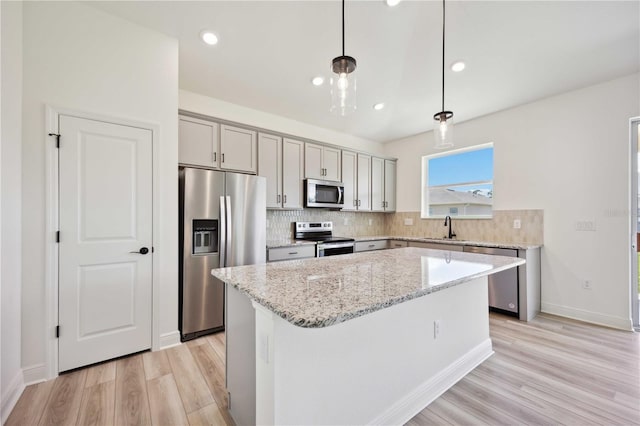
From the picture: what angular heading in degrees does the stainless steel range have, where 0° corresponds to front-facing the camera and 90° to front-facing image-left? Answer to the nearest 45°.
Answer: approximately 315°

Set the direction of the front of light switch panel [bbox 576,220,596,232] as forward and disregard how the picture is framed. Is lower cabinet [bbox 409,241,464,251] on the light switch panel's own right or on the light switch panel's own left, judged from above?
on the light switch panel's own right

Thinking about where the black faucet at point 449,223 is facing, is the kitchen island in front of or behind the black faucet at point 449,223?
in front

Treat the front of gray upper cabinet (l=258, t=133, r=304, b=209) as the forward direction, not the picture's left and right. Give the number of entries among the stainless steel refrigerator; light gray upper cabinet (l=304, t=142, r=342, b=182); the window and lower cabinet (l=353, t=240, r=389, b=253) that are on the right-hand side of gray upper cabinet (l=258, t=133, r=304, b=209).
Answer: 1

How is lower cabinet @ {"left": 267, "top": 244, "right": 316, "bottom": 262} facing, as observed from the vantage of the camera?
facing the viewer and to the right of the viewer

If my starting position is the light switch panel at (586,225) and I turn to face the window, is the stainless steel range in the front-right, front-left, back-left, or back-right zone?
front-left

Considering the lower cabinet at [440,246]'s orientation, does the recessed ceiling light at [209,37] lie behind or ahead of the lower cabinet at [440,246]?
ahead

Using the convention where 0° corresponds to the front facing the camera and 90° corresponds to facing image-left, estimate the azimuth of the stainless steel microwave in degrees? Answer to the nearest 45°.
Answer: approximately 315°

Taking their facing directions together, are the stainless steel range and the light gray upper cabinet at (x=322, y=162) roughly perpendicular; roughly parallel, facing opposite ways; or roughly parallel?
roughly parallel
